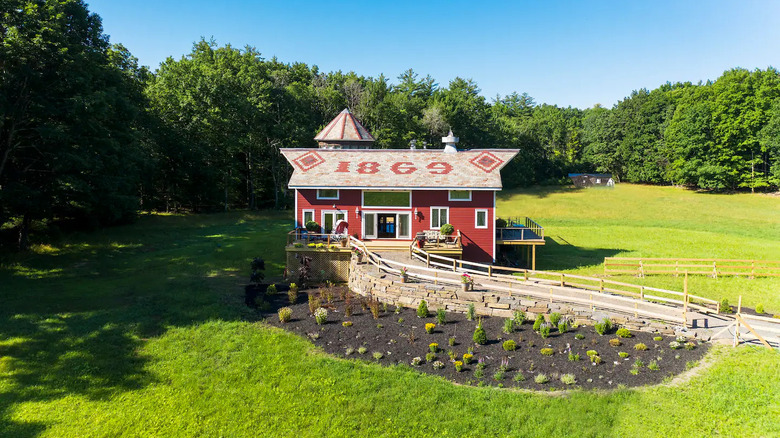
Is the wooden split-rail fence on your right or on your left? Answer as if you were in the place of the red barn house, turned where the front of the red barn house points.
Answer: on your left

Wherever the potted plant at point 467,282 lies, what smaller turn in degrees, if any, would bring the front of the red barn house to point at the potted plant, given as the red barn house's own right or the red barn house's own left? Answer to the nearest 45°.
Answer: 0° — it already faces it

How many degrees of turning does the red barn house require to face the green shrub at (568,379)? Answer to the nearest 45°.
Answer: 0° — it already faces it

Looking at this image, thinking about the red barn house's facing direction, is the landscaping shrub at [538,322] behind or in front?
in front

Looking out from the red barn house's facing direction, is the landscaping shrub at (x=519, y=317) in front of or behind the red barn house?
in front

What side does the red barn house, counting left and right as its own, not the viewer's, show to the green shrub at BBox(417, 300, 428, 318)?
front

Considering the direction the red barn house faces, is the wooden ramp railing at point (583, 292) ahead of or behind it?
ahead

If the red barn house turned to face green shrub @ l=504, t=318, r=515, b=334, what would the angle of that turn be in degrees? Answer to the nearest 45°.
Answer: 0° — it already faces it

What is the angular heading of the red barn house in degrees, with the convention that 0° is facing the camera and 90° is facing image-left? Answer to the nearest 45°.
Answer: approximately 0°
